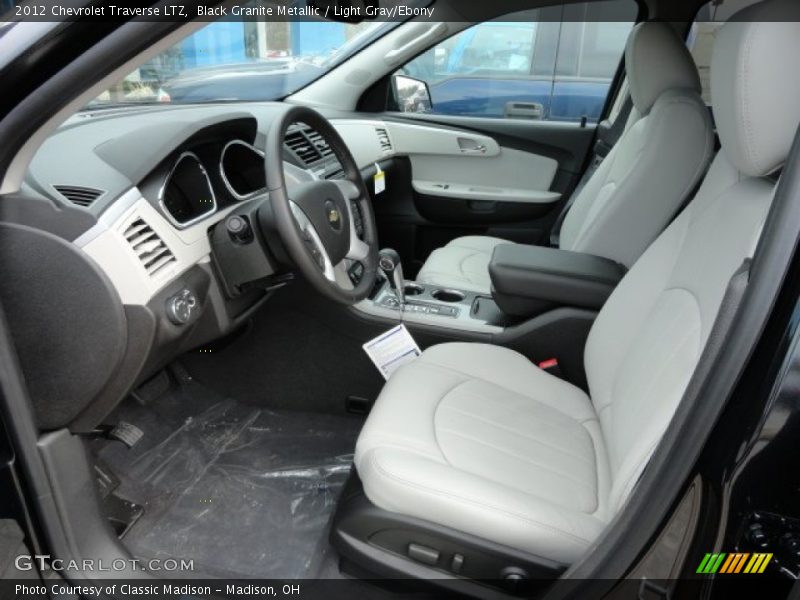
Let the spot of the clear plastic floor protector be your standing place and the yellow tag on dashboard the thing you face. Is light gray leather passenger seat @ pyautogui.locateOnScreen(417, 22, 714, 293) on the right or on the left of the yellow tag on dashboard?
right

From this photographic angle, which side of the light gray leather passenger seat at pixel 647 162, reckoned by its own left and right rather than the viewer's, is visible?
left

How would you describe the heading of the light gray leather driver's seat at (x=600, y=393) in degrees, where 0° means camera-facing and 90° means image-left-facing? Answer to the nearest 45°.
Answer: approximately 90°

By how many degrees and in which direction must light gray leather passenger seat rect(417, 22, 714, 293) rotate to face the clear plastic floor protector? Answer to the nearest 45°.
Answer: approximately 45° to its left

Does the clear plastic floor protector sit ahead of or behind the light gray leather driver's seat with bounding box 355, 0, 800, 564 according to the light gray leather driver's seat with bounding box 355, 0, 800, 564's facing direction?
ahead
